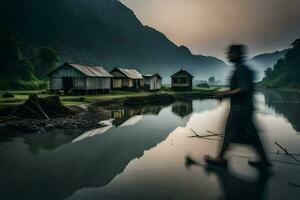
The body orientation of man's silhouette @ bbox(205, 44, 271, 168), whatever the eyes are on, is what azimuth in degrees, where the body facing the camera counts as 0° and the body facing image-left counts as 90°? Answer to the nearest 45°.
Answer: approximately 90°
